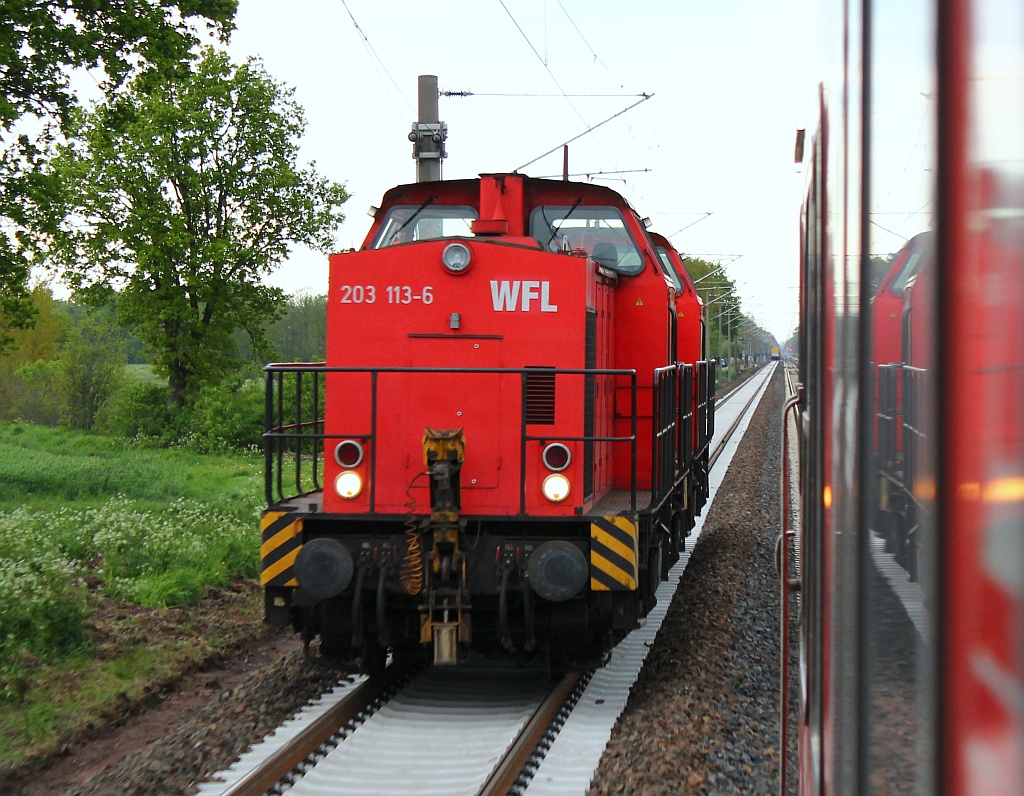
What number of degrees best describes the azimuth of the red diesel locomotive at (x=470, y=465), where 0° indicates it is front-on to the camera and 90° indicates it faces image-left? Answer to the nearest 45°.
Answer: approximately 0°

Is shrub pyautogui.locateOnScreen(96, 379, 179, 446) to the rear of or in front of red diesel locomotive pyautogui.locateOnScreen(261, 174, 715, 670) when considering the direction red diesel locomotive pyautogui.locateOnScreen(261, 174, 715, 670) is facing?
to the rear

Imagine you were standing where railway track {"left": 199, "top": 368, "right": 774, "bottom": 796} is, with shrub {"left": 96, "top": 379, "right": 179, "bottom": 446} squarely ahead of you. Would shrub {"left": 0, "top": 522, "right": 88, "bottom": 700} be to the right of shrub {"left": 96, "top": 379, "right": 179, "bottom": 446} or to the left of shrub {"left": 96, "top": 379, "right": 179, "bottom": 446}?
left

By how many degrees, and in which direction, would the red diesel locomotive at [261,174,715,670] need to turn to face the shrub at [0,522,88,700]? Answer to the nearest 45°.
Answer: approximately 90° to its right

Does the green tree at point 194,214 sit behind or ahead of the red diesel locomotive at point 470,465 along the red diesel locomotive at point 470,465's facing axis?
behind
